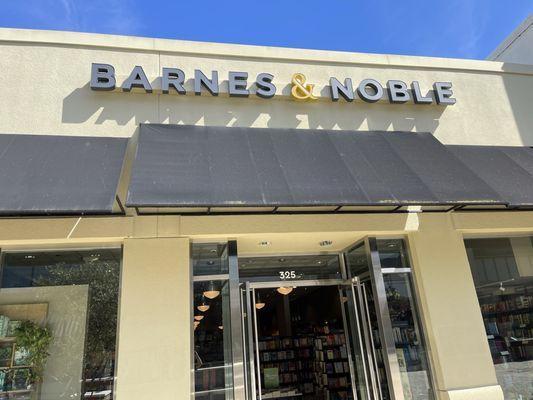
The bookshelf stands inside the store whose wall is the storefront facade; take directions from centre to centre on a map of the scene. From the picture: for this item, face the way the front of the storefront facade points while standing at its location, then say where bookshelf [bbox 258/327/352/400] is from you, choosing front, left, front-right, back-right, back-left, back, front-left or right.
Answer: back

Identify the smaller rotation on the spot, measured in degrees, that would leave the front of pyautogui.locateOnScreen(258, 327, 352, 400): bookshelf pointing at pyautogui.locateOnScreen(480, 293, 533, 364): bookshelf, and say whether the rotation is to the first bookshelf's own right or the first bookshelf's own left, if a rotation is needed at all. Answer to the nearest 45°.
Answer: approximately 45° to the first bookshelf's own left

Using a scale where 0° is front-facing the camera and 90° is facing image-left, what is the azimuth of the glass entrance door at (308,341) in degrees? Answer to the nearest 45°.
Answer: approximately 0°

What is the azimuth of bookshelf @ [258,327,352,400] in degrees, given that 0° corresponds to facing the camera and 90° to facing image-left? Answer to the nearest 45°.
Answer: approximately 0°

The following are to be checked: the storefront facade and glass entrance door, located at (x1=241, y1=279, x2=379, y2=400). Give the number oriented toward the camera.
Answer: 2

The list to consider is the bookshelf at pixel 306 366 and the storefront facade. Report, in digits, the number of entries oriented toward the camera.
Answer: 2
